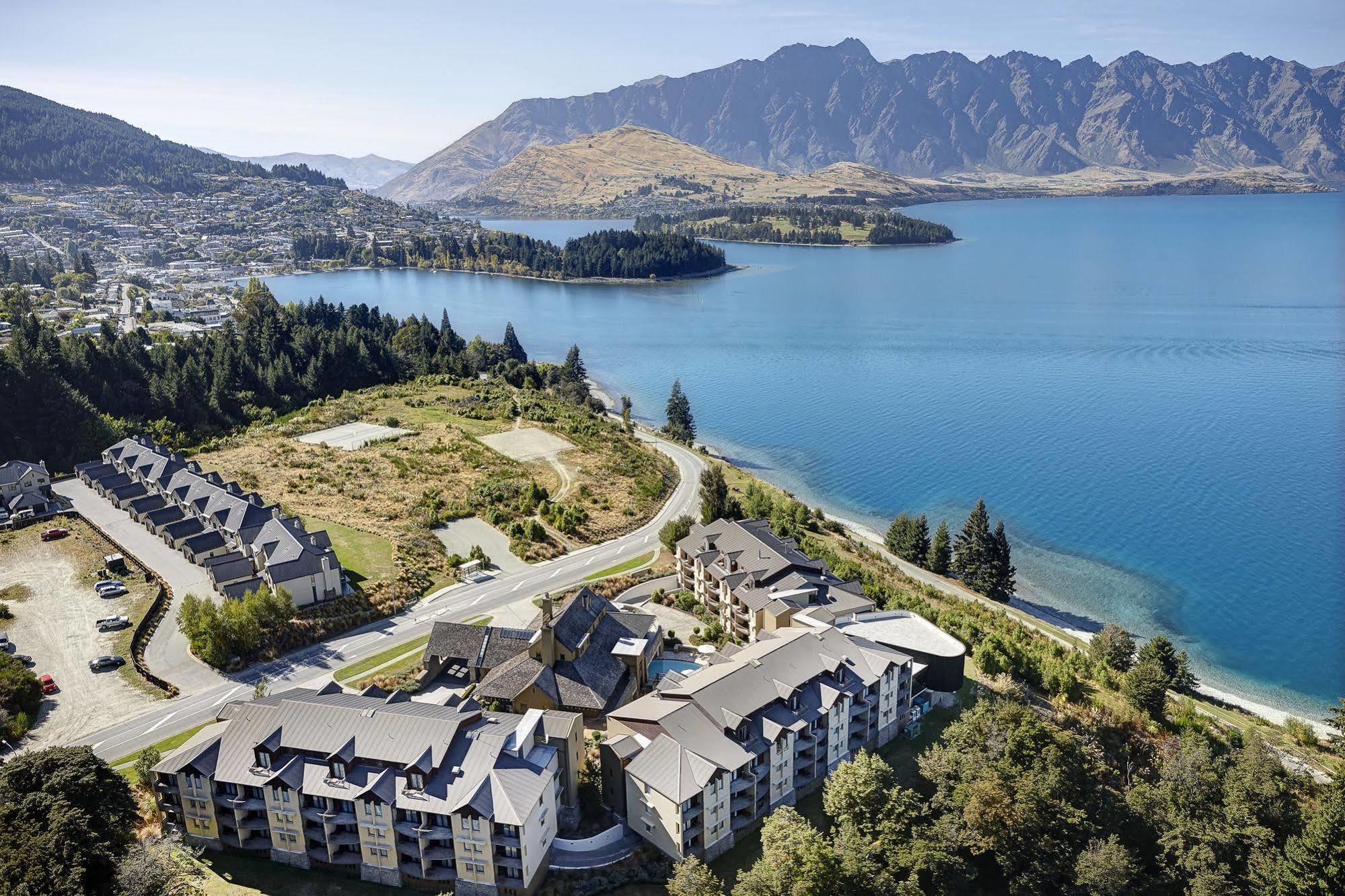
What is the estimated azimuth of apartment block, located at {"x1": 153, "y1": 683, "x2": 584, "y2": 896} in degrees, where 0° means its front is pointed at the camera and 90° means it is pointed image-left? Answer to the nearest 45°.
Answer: approximately 0°

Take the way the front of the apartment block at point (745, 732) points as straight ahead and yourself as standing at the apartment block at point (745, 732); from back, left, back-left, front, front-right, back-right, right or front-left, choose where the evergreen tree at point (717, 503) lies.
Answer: back-left

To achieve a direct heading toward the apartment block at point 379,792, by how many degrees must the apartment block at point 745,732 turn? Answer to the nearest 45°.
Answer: approximately 90° to its right

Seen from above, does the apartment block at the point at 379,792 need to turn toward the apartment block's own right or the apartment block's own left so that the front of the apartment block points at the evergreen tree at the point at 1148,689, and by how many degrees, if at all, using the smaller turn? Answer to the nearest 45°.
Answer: approximately 90° to the apartment block's own left

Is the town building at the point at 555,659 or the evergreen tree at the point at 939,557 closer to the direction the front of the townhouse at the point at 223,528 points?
the town building

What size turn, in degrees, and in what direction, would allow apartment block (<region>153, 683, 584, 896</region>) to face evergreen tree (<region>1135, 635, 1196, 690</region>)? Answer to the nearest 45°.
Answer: approximately 90° to its left

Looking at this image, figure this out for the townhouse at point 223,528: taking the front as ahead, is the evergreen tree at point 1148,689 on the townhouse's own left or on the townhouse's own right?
on the townhouse's own left

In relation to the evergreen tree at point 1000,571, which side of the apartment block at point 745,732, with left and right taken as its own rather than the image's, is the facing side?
left

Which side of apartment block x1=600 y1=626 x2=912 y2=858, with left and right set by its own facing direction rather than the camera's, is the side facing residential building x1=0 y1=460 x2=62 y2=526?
back

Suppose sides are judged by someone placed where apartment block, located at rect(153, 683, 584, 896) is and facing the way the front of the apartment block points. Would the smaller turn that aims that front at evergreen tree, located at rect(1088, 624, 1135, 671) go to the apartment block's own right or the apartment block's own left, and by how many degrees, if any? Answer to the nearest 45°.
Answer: approximately 90° to the apartment block's own left

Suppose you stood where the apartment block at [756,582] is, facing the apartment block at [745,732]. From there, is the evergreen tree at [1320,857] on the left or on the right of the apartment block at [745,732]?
left

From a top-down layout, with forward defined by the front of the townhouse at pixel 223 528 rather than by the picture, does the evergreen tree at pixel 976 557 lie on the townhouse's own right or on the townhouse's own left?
on the townhouse's own left
